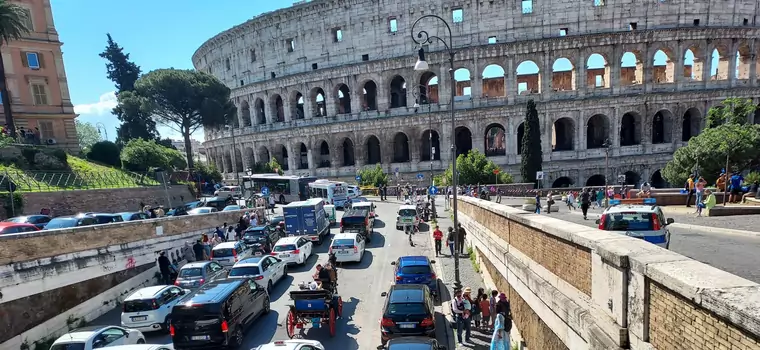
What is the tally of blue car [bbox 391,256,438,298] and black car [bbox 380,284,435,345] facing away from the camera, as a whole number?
2

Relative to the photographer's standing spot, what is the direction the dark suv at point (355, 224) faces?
facing away from the viewer

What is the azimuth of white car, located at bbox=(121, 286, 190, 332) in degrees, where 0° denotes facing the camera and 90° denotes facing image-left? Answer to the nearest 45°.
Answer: approximately 225°

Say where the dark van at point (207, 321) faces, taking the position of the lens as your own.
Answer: facing away from the viewer and to the right of the viewer

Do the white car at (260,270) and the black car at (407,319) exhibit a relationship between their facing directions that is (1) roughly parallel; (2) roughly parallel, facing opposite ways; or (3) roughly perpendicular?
roughly parallel

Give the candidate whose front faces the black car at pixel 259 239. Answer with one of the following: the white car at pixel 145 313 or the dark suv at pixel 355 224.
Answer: the white car

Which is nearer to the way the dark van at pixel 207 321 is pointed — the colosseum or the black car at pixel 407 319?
the colosseum

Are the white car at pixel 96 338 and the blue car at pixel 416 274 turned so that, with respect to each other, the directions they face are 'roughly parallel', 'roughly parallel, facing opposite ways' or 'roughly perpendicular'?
roughly parallel

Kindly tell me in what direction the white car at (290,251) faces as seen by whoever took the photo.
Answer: facing away from the viewer and to the right of the viewer

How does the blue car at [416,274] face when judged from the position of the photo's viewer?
facing away from the viewer

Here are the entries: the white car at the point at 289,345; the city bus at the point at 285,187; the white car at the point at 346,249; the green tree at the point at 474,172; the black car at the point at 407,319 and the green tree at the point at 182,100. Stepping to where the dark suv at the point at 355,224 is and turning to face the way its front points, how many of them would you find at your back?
3

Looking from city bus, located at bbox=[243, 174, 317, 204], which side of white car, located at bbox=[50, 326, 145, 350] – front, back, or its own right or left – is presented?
front

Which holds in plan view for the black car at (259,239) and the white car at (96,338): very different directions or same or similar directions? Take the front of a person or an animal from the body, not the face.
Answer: same or similar directions
